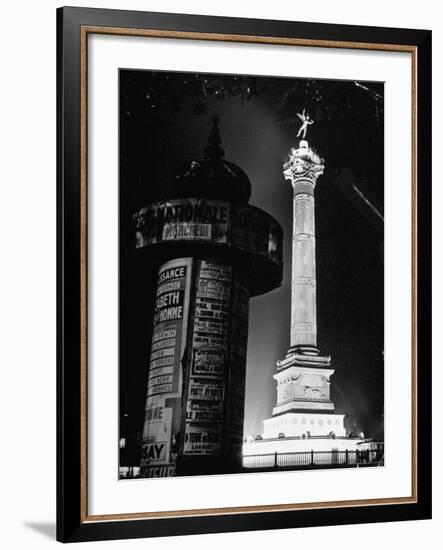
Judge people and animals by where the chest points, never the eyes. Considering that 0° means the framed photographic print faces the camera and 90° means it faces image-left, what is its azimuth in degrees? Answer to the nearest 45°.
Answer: approximately 315°
